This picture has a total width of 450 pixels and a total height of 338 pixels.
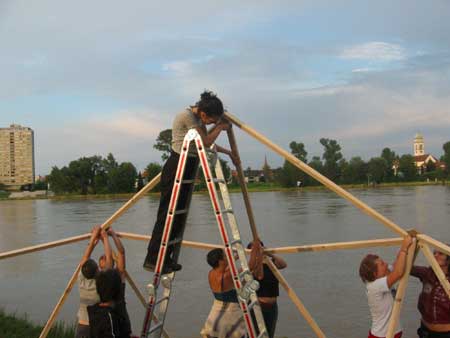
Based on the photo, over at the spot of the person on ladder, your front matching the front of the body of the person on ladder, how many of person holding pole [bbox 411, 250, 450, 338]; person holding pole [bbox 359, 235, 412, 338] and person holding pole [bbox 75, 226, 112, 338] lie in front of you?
2

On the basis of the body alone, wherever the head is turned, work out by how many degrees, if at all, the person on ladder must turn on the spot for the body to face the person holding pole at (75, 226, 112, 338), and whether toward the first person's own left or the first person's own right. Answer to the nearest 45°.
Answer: approximately 135° to the first person's own left

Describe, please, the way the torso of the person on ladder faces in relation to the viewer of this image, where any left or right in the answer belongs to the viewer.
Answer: facing to the right of the viewer

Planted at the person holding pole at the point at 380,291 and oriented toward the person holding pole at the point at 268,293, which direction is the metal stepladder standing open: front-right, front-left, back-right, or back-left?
front-left

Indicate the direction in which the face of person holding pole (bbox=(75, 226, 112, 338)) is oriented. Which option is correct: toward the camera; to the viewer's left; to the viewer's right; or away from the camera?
away from the camera

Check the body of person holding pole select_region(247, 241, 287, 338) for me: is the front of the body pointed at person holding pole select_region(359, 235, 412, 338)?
no

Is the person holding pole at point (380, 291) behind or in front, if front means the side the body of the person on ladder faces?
in front

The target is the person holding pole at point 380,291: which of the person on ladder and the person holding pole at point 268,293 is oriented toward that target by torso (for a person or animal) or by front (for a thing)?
the person on ladder

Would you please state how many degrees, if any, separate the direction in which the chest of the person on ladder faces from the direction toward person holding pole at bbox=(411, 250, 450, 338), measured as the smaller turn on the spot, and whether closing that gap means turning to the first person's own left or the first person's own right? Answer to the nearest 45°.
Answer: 0° — they already face them

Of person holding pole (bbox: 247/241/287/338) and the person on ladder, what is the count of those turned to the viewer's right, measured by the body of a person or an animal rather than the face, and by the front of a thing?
1

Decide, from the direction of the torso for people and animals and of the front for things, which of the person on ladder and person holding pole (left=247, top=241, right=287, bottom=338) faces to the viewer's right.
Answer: the person on ladder

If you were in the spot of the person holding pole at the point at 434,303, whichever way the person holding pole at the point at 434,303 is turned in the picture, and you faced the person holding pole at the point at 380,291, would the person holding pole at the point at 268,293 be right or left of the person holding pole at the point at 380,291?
right
